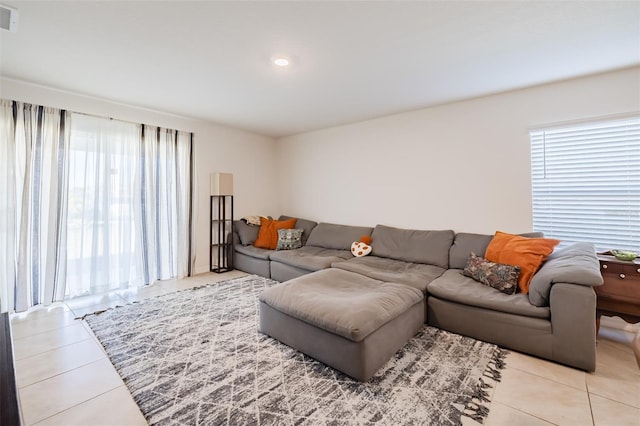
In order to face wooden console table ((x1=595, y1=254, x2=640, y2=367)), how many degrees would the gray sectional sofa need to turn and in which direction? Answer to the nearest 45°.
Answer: approximately 135° to its left

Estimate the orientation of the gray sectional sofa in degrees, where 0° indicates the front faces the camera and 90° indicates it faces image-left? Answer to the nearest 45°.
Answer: approximately 45°

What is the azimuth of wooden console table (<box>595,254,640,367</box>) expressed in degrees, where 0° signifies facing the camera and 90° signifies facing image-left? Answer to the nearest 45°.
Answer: approximately 45°

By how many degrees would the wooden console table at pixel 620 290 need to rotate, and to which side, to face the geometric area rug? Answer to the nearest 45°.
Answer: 0° — it already faces it
